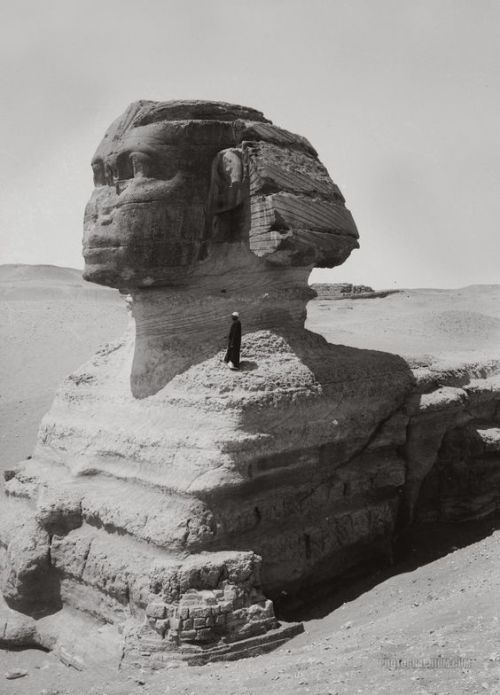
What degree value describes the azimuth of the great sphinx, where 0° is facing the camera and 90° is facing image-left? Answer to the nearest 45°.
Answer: approximately 45°

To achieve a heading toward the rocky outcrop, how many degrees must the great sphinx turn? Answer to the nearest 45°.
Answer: approximately 135° to its right
